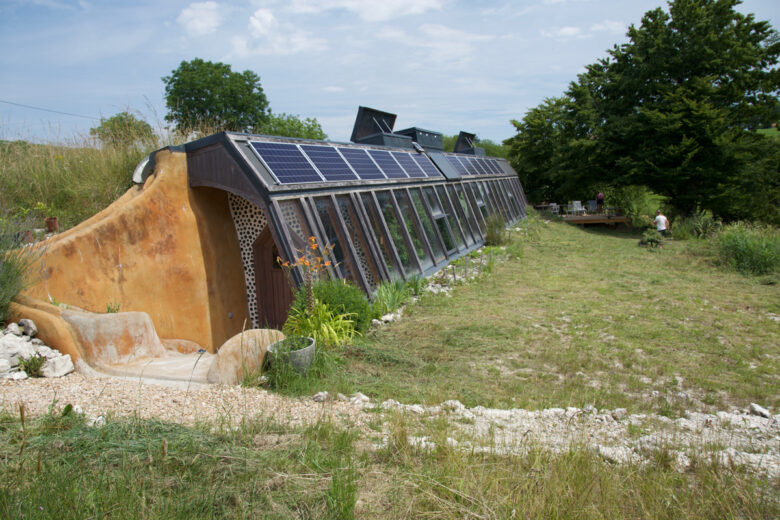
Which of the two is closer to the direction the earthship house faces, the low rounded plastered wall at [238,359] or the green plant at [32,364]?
the low rounded plastered wall

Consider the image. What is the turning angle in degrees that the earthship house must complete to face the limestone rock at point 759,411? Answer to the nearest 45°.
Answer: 0° — it already faces it

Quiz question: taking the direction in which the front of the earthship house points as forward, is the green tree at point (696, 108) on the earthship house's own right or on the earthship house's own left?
on the earthship house's own left

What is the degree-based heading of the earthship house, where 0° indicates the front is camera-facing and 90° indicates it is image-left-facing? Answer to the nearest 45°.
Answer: approximately 315°

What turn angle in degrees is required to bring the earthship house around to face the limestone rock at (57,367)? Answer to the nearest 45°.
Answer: approximately 90° to its right

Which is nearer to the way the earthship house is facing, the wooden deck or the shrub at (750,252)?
the shrub

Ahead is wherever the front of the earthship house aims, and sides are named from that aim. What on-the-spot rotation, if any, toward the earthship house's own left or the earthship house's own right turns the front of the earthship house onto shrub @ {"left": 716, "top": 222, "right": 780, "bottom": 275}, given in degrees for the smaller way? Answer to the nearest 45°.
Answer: approximately 45° to the earthship house's own left

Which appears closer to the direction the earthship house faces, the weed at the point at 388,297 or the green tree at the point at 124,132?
the weed

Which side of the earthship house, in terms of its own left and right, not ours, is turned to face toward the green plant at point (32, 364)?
right
